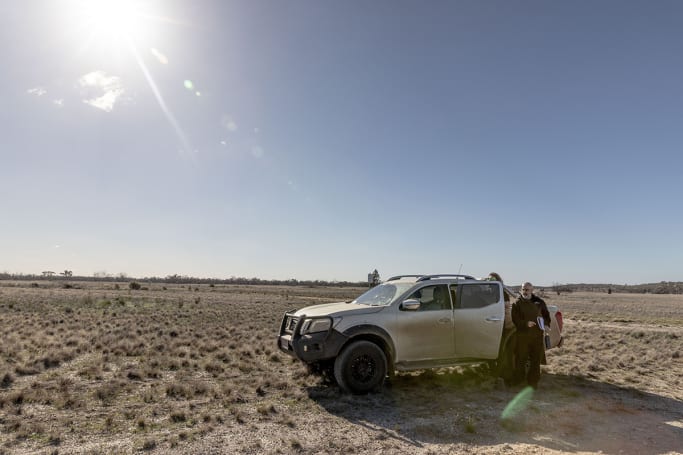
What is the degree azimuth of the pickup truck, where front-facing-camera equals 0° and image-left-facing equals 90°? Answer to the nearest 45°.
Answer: approximately 45°

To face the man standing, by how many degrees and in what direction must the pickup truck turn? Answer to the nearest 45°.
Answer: approximately 135° to its left
